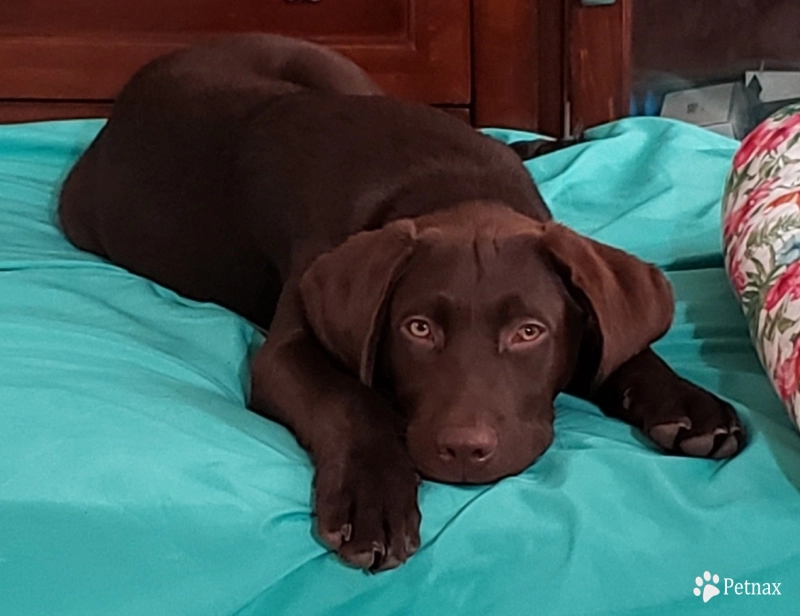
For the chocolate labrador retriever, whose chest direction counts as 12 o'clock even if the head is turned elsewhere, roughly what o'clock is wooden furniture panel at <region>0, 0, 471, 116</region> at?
The wooden furniture panel is roughly at 7 o'clock from the chocolate labrador retriever.

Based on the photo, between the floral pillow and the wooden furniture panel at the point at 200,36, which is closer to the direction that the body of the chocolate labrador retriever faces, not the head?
the floral pillow

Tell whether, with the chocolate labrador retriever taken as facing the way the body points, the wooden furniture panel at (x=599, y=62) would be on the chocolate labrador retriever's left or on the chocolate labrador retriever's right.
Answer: on the chocolate labrador retriever's left

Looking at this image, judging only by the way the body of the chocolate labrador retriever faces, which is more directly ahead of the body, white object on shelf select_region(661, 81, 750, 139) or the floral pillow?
the floral pillow

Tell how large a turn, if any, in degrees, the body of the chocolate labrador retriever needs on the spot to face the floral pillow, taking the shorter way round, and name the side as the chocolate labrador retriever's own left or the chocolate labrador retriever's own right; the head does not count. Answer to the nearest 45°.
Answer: approximately 45° to the chocolate labrador retriever's own left

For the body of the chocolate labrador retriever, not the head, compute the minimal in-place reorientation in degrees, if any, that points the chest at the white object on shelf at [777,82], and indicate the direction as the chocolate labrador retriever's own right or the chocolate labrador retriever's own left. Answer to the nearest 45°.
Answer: approximately 90° to the chocolate labrador retriever's own left

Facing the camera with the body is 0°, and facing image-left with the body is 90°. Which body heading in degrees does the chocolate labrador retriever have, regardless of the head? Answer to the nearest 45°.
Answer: approximately 315°

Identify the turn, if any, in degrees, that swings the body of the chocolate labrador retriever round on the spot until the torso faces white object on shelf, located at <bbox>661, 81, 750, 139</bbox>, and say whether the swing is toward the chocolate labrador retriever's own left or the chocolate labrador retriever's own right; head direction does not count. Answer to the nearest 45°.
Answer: approximately 90° to the chocolate labrador retriever's own left
